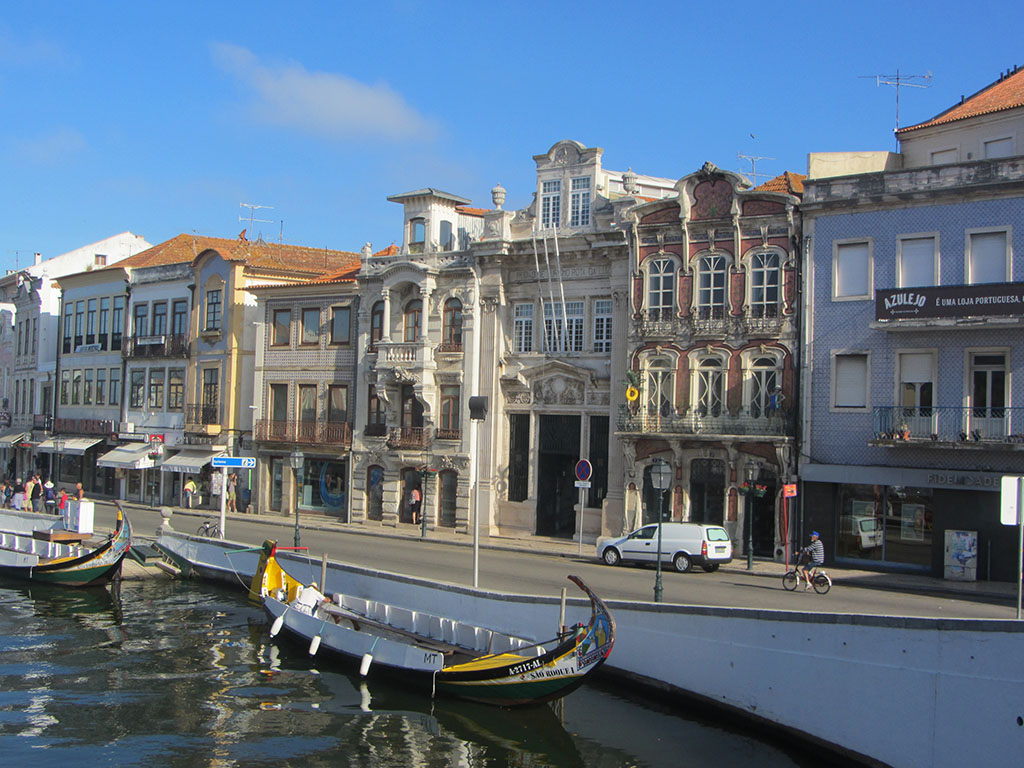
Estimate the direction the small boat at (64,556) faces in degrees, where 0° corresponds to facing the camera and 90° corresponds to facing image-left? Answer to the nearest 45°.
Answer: approximately 315°

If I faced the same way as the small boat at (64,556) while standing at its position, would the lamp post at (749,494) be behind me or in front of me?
in front

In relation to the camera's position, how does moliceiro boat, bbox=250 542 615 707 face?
facing the viewer and to the right of the viewer

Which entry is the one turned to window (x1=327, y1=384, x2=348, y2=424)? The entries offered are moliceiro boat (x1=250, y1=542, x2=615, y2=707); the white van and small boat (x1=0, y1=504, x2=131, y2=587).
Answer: the white van

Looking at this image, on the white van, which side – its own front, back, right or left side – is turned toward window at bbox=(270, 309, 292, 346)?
front

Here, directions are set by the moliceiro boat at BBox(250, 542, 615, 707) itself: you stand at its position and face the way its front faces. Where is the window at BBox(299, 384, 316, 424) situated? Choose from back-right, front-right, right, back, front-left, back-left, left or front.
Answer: back-left

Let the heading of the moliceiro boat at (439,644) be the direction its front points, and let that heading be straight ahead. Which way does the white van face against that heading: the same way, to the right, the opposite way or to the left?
the opposite way

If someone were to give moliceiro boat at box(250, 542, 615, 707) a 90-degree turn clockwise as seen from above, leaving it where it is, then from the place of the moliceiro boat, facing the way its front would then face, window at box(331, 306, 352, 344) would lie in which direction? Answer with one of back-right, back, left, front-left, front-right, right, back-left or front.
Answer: back-right

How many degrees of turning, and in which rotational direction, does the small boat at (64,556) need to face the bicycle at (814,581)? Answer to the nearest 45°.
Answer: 0° — it already faces it

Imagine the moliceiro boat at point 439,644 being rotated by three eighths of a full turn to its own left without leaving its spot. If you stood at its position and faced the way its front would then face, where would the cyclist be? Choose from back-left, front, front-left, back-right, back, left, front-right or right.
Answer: front-right

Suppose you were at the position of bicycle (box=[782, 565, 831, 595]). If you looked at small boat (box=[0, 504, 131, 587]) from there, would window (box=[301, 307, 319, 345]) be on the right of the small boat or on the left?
right

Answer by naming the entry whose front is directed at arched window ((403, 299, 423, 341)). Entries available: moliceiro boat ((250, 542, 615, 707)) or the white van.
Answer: the white van

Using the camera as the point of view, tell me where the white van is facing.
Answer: facing away from the viewer and to the left of the viewer

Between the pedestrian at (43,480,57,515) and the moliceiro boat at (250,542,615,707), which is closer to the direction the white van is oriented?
the pedestrian

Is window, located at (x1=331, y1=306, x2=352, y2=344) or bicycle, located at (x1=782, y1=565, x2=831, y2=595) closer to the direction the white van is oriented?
the window

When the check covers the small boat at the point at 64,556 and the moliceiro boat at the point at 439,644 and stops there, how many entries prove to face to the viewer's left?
0
